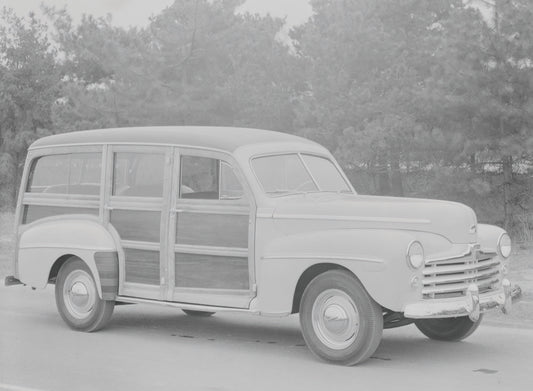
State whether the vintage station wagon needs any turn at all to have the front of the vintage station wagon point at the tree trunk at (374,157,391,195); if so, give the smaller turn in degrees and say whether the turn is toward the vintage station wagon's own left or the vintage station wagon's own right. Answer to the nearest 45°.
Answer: approximately 135° to the vintage station wagon's own left

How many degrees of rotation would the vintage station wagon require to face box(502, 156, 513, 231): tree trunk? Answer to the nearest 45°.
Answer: approximately 90° to its left

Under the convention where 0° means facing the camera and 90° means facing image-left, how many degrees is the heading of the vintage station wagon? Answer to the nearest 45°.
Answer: approximately 315°

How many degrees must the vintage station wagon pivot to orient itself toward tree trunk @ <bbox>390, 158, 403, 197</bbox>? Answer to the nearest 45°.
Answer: approximately 135° to its left
